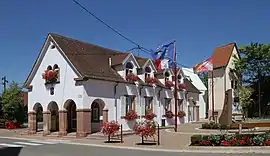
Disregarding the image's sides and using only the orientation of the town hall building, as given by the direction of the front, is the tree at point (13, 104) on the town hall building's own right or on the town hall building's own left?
on the town hall building's own right
